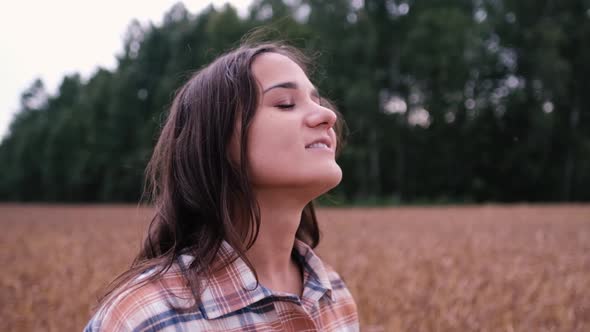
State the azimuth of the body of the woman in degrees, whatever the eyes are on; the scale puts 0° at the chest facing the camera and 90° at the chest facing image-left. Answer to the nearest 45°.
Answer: approximately 315°
